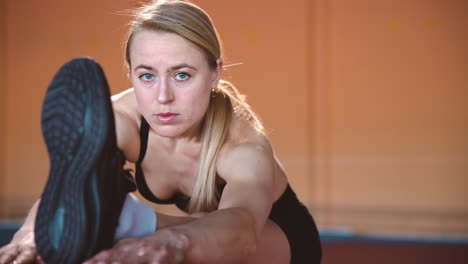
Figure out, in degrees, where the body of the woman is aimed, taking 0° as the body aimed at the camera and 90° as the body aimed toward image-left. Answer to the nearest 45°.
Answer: approximately 45°
